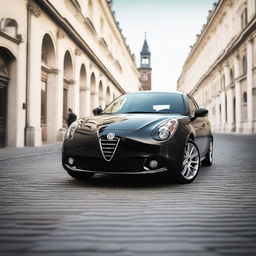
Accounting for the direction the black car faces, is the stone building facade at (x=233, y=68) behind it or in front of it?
behind

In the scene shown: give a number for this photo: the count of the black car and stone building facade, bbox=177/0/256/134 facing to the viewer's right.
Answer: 0

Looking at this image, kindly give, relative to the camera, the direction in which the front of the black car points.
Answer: facing the viewer and to the left of the viewer

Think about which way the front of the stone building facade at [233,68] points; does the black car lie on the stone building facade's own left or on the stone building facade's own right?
on the stone building facade's own left

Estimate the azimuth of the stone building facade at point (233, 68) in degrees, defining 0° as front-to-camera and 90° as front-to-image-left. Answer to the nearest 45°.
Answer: approximately 90°
